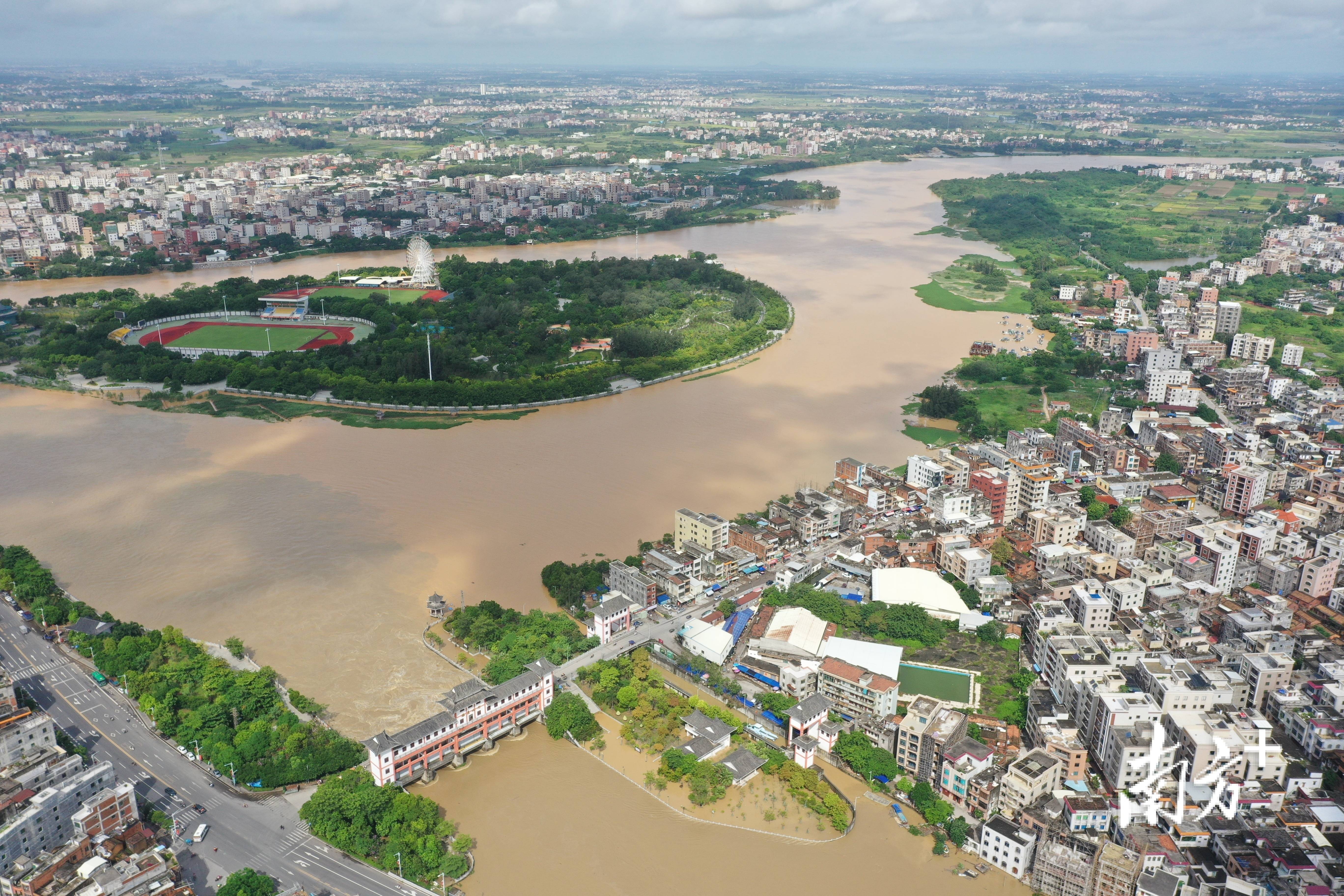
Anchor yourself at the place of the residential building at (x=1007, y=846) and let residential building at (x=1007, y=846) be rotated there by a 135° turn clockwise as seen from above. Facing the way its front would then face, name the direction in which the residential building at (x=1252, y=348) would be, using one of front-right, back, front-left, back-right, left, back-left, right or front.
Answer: front

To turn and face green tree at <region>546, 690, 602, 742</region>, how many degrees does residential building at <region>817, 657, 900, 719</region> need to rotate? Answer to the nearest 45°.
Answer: approximately 45° to its right

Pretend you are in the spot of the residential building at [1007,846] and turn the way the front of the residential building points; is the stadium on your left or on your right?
on your right

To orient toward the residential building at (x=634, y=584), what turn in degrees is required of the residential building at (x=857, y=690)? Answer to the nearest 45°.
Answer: approximately 90° to its right

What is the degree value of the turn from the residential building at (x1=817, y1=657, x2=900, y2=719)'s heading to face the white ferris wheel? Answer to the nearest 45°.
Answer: approximately 90° to its right

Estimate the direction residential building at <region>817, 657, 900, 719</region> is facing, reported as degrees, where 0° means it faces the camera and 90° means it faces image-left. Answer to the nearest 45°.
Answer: approximately 45°

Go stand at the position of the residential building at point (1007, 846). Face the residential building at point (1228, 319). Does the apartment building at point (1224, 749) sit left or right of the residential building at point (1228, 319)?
right

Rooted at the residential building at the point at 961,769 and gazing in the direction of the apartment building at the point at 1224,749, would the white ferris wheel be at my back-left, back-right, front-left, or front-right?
back-left

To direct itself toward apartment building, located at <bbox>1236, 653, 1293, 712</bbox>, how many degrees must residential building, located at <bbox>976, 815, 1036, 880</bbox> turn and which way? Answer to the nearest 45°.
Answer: approximately 180°

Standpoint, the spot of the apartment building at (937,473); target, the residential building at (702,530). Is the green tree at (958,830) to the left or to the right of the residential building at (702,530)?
left
